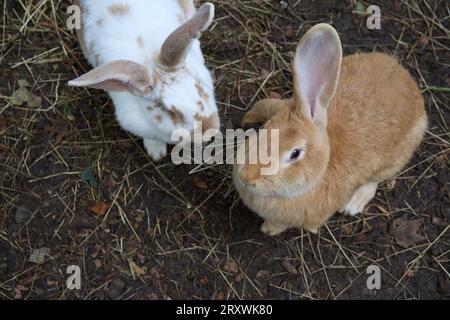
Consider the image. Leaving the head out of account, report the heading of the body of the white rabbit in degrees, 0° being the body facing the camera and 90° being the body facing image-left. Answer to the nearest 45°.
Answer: approximately 315°

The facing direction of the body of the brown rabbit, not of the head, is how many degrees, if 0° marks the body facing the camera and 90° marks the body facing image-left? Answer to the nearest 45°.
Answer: approximately 45°

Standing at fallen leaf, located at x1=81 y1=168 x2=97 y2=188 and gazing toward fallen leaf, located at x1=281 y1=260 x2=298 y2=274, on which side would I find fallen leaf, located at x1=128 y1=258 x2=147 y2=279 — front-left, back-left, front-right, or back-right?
front-right

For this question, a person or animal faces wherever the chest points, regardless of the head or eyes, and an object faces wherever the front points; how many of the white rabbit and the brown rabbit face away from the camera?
0

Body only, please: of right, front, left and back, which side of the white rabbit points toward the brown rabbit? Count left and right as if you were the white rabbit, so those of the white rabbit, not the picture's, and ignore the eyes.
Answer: front

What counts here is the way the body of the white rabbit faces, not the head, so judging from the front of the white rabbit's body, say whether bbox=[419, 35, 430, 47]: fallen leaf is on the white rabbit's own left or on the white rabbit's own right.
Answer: on the white rabbit's own left

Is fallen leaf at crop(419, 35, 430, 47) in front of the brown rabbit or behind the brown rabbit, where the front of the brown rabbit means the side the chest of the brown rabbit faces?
behind

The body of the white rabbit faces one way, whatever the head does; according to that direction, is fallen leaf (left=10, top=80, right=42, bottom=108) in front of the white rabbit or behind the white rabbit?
behind

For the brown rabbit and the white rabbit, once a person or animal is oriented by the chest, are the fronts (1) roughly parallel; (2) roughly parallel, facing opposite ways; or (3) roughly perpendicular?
roughly perpendicular
